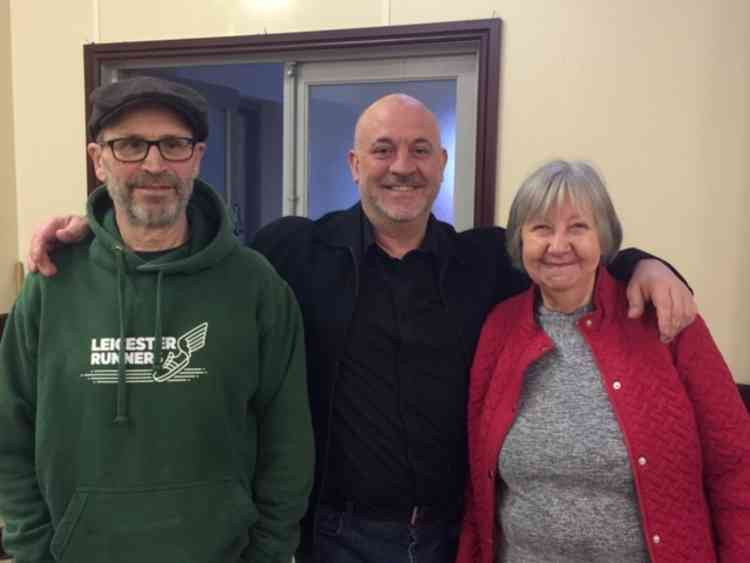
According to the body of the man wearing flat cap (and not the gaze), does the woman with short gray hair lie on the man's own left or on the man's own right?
on the man's own left

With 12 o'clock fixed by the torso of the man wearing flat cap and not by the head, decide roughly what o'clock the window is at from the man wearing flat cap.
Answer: The window is roughly at 7 o'clock from the man wearing flat cap.

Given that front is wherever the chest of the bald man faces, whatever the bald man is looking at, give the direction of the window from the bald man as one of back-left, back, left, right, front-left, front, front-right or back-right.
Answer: back

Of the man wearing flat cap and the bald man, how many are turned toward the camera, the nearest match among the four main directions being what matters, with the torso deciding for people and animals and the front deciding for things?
2
